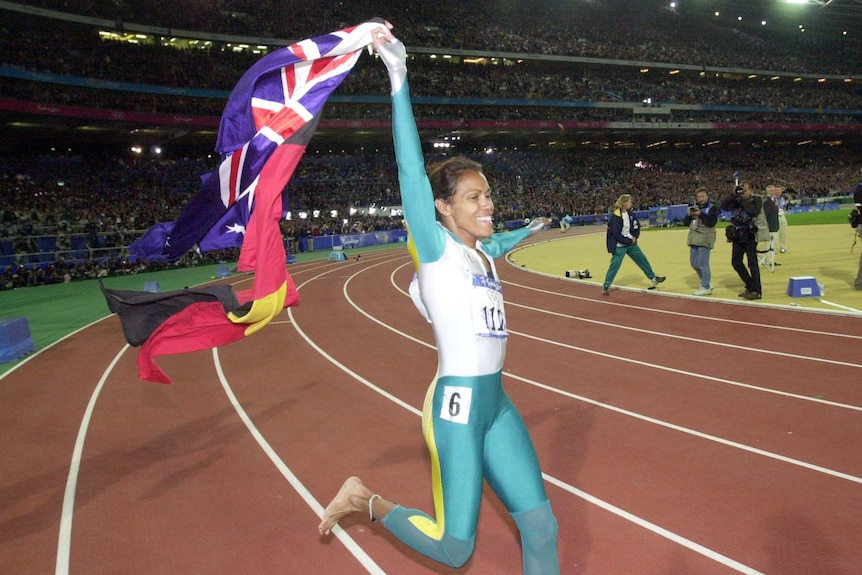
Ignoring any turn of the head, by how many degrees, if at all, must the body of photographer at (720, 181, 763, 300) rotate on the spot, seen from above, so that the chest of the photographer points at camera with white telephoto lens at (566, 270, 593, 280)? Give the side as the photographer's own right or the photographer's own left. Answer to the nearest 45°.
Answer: approximately 90° to the photographer's own right

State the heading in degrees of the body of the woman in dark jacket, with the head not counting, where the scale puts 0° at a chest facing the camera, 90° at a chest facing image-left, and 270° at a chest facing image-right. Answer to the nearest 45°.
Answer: approximately 315°

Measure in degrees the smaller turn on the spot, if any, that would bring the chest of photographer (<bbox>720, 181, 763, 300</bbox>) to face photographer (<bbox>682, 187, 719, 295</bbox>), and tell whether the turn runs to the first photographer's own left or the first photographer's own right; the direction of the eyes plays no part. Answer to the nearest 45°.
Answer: approximately 45° to the first photographer's own right

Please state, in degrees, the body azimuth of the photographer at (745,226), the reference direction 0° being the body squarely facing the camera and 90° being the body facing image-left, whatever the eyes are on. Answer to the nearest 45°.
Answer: approximately 45°

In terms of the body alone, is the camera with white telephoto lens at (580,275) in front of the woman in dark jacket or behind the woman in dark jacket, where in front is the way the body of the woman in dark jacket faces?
behind

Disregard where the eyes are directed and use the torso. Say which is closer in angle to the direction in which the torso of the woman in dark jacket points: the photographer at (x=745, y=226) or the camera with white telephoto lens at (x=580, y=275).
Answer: the photographer

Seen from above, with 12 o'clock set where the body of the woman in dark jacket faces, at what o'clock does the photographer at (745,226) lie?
The photographer is roughly at 11 o'clock from the woman in dark jacket.
